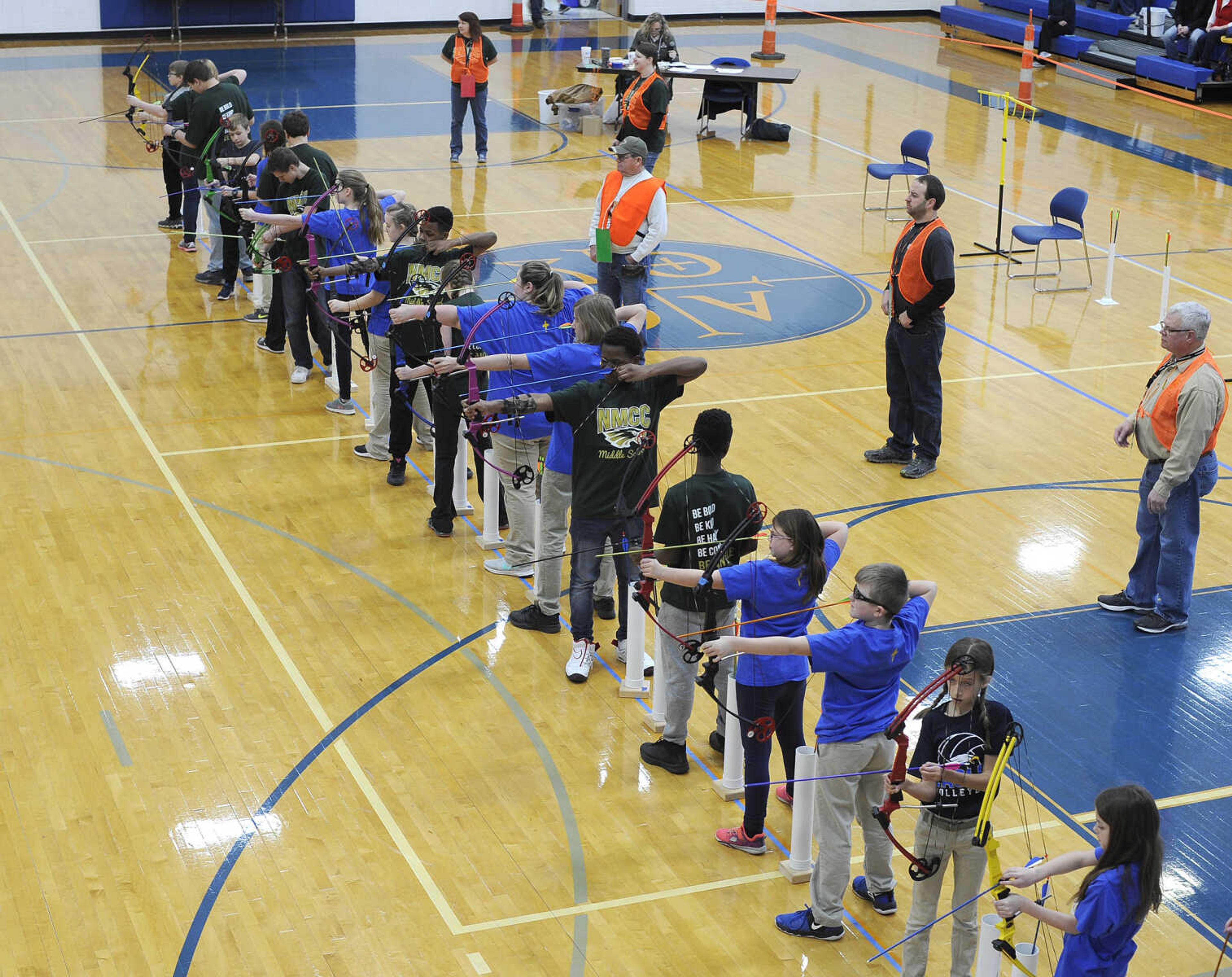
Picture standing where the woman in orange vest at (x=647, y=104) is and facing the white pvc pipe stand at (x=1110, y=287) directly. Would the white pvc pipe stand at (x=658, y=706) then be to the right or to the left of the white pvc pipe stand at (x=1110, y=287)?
right

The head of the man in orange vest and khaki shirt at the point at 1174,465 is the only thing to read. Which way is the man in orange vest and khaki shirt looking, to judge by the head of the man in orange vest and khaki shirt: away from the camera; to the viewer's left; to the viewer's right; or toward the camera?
to the viewer's left

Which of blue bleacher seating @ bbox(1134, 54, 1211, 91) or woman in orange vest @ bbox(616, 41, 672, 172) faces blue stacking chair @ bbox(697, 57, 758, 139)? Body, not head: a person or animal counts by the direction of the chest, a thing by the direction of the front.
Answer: the blue bleacher seating

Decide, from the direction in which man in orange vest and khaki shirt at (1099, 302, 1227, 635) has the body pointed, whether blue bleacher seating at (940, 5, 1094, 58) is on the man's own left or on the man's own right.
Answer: on the man's own right

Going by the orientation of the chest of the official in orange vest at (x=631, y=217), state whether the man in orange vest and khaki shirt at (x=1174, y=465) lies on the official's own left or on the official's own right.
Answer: on the official's own left

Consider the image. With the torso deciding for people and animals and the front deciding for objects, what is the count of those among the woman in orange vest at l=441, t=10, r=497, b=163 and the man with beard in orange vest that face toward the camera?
1

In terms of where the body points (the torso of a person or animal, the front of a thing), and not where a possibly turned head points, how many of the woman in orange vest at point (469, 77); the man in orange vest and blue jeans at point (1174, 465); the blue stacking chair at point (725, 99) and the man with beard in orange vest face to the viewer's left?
2

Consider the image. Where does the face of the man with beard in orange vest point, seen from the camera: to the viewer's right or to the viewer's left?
to the viewer's left

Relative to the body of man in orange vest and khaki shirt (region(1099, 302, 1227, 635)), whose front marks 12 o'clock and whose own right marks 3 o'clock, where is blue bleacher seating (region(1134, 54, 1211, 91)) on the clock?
The blue bleacher seating is roughly at 3 o'clock from the man in orange vest and khaki shirt.

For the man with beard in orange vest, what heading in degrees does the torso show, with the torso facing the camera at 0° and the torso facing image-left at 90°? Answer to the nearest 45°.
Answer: approximately 90°

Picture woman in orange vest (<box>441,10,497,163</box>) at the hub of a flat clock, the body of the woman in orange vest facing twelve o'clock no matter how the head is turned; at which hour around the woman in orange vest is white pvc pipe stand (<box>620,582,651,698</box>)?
The white pvc pipe stand is roughly at 12 o'clock from the woman in orange vest.
